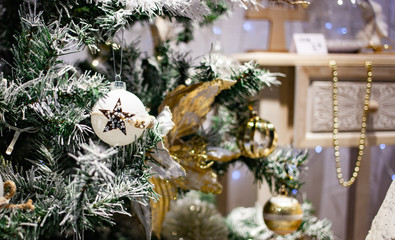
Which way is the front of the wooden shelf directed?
toward the camera
